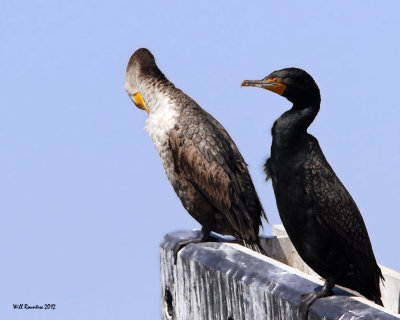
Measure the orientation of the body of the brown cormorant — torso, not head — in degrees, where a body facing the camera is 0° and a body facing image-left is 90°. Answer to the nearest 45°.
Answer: approximately 90°
